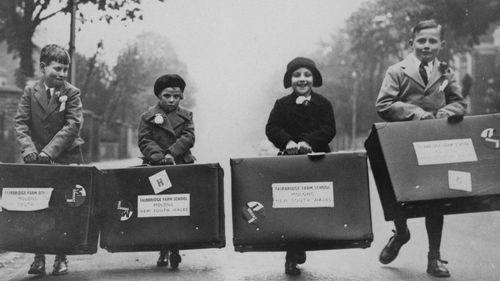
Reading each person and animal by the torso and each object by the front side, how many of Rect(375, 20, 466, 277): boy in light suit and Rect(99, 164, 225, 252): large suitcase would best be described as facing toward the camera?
2

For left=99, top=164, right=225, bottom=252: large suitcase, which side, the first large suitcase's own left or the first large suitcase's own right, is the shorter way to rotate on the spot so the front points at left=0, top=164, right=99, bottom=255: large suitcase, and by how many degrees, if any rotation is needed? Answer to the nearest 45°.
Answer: approximately 90° to the first large suitcase's own right

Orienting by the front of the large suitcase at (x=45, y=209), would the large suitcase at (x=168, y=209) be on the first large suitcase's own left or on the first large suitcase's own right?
on the first large suitcase's own left

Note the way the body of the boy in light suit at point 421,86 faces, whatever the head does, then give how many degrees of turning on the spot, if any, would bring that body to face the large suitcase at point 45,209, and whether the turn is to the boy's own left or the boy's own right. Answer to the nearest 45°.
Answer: approximately 45° to the boy's own right

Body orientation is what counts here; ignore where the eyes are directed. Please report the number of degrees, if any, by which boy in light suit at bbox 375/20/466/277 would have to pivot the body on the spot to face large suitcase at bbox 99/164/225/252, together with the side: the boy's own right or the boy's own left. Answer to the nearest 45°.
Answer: approximately 45° to the boy's own right

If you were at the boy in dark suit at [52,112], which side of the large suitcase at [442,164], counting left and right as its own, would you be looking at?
right
